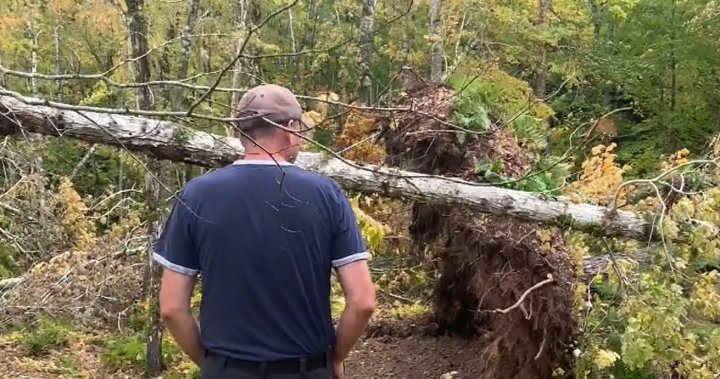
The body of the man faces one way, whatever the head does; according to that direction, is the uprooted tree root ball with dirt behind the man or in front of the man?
in front

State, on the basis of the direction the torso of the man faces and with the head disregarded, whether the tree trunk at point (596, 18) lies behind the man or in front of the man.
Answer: in front

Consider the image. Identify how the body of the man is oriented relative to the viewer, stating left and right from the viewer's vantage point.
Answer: facing away from the viewer

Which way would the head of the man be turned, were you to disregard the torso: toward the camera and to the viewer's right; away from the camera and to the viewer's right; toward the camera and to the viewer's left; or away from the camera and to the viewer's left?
away from the camera and to the viewer's right

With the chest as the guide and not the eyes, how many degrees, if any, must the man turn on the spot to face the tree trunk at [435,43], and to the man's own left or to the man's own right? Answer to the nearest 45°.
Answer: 0° — they already face it

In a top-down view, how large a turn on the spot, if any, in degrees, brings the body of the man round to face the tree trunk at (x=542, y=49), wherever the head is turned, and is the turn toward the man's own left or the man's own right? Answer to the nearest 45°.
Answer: approximately 45° to the man's own right
